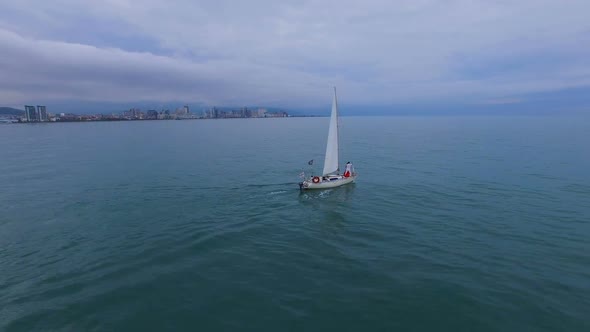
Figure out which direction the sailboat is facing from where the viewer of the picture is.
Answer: facing away from the viewer and to the right of the viewer
